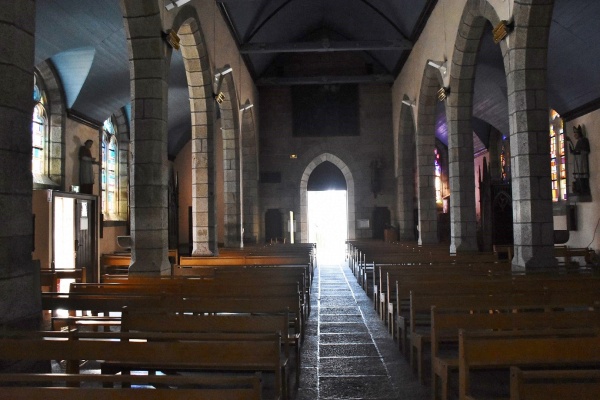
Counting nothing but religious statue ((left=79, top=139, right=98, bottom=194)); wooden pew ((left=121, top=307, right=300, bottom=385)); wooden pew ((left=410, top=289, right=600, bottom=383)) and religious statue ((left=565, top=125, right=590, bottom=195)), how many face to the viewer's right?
1

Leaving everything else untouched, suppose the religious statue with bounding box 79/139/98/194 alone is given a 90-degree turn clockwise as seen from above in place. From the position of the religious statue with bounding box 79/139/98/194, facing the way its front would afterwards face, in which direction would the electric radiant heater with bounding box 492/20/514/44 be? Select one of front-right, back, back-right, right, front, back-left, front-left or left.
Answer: front-left

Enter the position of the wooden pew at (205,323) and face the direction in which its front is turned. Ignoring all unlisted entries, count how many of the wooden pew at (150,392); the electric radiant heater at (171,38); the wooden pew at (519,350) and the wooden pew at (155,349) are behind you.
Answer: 1

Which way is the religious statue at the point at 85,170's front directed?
to the viewer's right

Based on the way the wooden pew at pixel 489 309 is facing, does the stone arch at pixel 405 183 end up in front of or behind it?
behind

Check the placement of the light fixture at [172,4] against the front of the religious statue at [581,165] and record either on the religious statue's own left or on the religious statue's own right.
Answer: on the religious statue's own left

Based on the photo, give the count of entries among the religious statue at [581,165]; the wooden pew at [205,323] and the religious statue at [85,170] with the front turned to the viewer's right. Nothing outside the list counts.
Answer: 1

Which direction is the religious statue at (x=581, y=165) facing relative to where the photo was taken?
to the viewer's left

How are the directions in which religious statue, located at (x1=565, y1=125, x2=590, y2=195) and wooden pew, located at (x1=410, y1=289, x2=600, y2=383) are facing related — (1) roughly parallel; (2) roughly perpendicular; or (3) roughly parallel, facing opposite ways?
roughly perpendicular

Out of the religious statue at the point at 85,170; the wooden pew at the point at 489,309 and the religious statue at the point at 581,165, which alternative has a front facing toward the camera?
the wooden pew

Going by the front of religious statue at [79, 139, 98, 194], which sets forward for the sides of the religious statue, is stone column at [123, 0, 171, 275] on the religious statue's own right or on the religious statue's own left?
on the religious statue's own right

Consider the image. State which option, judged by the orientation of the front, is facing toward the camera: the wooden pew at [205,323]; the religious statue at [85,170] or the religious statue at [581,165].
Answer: the wooden pew

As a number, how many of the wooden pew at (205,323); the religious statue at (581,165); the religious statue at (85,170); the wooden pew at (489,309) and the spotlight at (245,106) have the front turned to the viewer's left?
1

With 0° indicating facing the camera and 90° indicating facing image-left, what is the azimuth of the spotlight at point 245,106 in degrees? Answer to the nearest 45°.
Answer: approximately 315°

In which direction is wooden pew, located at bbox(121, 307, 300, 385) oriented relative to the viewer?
toward the camera

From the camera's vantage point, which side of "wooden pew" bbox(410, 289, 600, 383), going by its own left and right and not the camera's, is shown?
front

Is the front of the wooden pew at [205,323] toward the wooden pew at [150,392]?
yes
